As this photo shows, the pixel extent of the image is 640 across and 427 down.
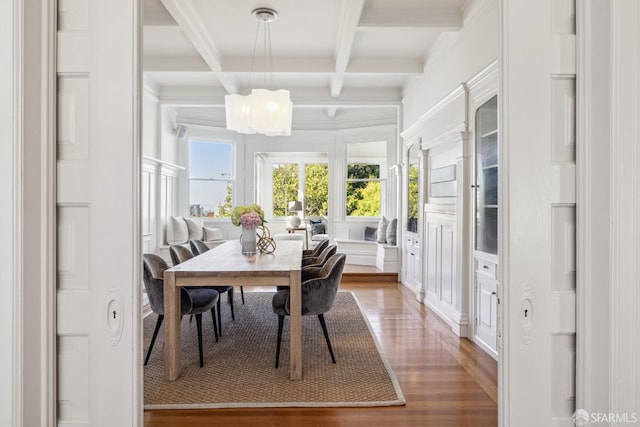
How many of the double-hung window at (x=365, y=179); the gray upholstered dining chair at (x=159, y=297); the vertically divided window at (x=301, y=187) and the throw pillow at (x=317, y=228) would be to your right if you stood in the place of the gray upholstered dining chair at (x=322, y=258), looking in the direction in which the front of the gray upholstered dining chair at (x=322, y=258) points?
3

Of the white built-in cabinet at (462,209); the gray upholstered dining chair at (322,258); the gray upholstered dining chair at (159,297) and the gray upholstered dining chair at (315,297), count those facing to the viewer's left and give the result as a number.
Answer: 3

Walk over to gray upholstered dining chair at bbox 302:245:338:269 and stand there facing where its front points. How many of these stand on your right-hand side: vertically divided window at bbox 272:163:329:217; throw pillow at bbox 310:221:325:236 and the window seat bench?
3

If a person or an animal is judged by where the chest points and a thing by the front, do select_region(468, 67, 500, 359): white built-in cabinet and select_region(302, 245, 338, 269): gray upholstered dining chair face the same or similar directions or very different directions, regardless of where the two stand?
same or similar directions

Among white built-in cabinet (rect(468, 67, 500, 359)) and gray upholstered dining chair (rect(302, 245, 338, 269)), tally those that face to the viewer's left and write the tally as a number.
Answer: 2

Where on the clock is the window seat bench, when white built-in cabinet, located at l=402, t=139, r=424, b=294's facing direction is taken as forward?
The window seat bench is roughly at 2 o'clock from the white built-in cabinet.

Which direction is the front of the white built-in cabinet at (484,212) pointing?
to the viewer's left

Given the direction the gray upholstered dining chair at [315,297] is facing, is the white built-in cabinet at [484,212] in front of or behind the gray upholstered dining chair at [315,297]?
behind

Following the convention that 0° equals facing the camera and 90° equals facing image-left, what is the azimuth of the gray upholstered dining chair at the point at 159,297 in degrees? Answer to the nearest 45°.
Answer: approximately 270°

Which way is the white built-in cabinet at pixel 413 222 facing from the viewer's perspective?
to the viewer's left

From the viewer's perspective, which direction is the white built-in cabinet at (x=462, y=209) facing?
to the viewer's left

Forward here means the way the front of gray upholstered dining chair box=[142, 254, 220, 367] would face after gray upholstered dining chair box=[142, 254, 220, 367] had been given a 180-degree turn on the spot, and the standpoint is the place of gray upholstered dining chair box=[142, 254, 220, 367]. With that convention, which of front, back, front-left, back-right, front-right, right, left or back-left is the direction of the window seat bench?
back-right

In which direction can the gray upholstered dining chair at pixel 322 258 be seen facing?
to the viewer's left

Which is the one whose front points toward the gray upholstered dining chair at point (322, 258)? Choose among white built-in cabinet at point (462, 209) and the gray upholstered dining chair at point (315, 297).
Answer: the white built-in cabinet

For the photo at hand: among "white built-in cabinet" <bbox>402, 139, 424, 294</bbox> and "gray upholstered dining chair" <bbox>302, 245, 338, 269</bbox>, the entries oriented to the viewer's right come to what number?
0

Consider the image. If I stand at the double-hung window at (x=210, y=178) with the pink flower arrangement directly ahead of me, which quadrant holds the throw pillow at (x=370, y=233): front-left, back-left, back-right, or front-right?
front-left

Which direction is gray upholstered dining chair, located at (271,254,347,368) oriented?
to the viewer's left
